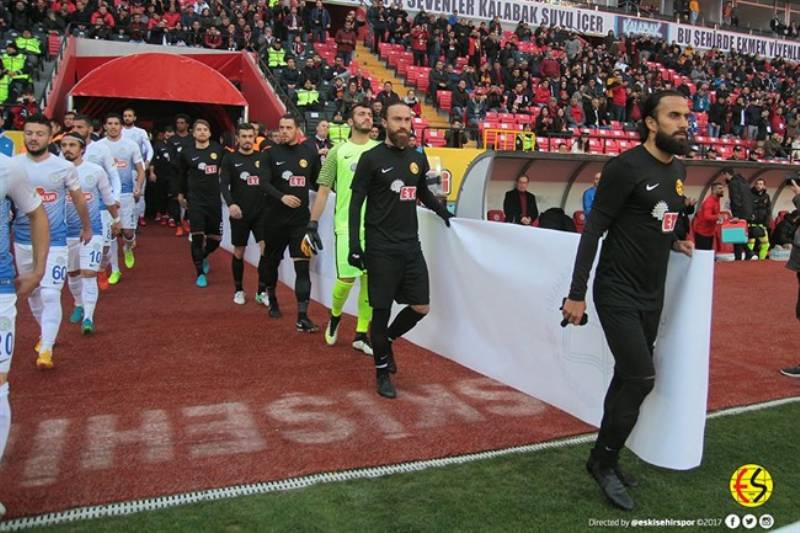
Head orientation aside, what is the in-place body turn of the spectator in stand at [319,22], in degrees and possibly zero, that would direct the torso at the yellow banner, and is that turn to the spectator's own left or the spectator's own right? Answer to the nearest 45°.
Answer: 0° — they already face it

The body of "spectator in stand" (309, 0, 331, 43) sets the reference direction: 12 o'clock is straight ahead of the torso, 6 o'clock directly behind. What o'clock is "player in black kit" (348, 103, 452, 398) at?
The player in black kit is roughly at 12 o'clock from the spectator in stand.

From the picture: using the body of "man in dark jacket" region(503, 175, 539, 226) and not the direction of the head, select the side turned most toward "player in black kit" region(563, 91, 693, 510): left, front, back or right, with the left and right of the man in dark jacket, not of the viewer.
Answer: front

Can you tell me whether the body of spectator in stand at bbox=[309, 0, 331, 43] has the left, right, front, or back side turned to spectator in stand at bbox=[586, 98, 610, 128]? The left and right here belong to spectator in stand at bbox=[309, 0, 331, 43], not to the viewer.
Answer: left

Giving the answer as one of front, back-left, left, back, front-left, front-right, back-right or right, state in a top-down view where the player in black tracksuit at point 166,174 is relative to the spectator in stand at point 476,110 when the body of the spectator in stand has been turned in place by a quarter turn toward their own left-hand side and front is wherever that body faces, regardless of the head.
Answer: back-right

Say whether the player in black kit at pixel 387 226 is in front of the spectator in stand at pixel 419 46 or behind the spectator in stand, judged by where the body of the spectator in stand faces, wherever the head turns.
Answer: in front

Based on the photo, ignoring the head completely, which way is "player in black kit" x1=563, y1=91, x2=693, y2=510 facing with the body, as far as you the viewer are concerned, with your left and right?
facing the viewer and to the right of the viewer

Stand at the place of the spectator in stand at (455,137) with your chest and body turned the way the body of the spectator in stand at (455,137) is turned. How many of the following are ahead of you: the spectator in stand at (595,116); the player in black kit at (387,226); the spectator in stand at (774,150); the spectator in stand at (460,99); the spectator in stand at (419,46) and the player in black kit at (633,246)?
2

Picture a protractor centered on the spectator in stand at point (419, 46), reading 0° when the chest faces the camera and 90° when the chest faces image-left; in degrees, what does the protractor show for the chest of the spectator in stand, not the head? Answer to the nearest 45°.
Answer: approximately 0°

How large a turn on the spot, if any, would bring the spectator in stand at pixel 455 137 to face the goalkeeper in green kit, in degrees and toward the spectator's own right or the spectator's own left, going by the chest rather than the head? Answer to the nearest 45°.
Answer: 0° — they already face them

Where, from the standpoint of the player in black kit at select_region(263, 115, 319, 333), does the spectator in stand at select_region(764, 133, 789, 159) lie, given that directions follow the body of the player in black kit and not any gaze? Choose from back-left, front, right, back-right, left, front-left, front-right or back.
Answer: back-left

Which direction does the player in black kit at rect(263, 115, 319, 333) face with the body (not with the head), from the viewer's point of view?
toward the camera

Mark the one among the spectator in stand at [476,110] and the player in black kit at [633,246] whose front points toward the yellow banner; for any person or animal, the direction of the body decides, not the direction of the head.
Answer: the spectator in stand
